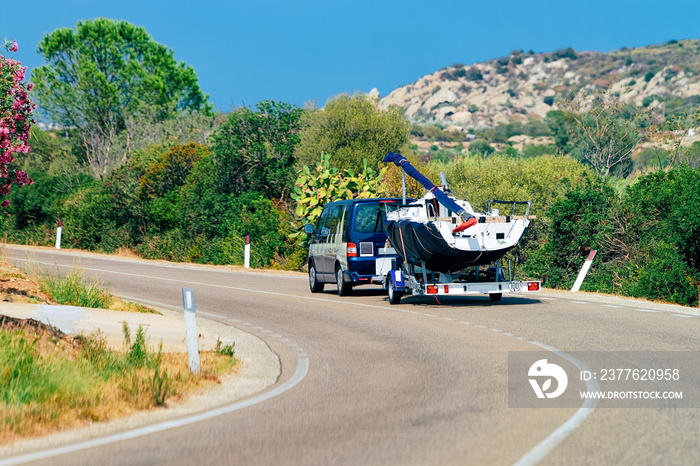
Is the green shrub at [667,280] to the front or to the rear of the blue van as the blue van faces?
to the rear

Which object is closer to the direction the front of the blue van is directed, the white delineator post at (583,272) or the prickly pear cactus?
the prickly pear cactus

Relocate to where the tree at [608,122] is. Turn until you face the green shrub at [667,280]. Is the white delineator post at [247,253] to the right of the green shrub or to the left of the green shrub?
right

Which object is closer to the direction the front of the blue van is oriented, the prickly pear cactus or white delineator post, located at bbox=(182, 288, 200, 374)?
the prickly pear cactus

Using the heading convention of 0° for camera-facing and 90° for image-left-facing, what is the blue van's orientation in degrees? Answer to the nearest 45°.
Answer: approximately 135°

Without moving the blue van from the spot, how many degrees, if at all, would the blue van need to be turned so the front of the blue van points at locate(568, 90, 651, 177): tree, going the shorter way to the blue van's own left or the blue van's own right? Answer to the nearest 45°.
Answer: approximately 90° to the blue van's own right

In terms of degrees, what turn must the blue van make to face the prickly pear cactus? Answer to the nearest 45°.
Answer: approximately 45° to its right

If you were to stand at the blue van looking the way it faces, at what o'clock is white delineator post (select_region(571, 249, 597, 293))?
The white delineator post is roughly at 4 o'clock from the blue van.
